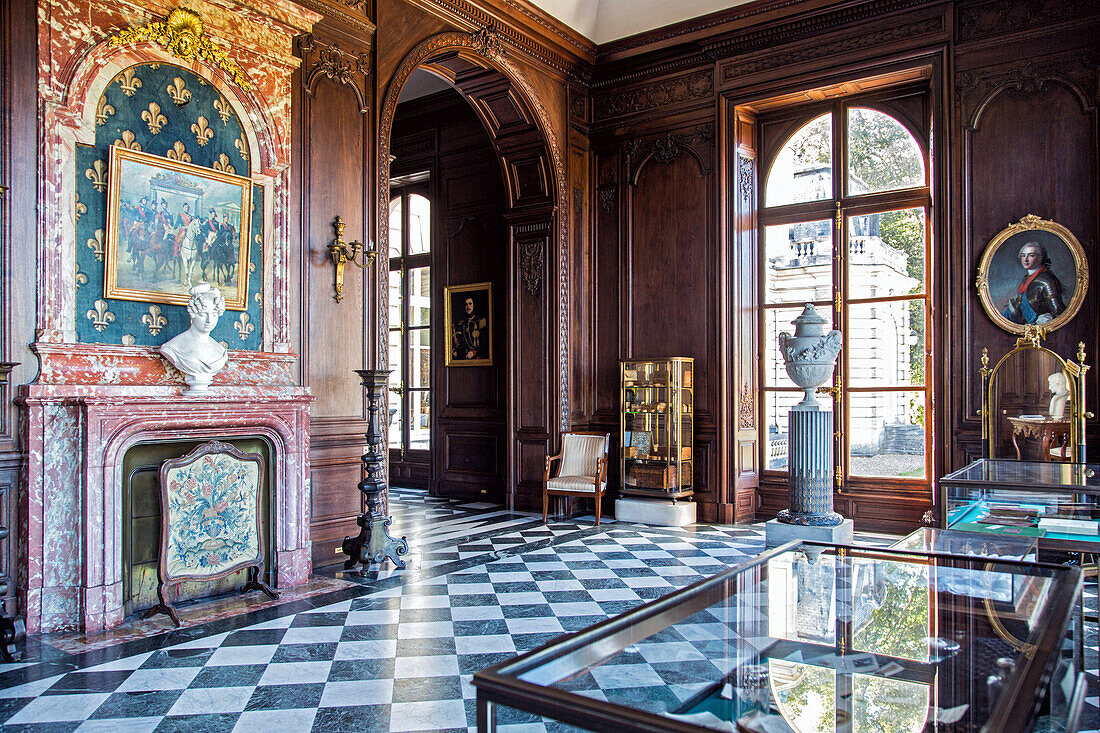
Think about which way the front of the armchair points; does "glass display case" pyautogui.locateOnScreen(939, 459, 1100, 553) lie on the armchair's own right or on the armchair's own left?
on the armchair's own left

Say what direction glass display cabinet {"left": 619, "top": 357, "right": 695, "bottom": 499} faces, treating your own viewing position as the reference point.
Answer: facing the viewer and to the left of the viewer

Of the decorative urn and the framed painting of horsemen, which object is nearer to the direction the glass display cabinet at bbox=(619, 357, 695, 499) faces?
the framed painting of horsemen

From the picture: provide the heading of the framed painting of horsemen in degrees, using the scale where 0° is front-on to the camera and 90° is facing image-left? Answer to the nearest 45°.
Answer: approximately 315°

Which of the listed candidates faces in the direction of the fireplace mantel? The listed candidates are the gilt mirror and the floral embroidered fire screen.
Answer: the gilt mirror

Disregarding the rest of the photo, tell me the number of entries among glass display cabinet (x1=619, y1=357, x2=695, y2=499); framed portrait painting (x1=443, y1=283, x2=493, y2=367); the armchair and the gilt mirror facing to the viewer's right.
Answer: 0

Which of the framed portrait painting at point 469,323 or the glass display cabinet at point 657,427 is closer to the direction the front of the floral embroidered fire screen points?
the glass display cabinet

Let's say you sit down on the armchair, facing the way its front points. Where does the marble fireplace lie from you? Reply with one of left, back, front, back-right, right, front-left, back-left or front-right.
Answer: front

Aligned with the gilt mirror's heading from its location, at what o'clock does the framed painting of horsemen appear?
The framed painting of horsemen is roughly at 12 o'clock from the gilt mirror.

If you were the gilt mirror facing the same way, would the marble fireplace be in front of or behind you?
in front

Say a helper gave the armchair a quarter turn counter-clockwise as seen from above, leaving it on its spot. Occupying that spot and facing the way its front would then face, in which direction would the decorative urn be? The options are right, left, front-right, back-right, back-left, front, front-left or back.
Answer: front

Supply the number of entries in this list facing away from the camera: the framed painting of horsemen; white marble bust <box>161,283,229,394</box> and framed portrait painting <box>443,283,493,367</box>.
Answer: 0

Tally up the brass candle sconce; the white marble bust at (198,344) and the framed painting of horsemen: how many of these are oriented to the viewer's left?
0
